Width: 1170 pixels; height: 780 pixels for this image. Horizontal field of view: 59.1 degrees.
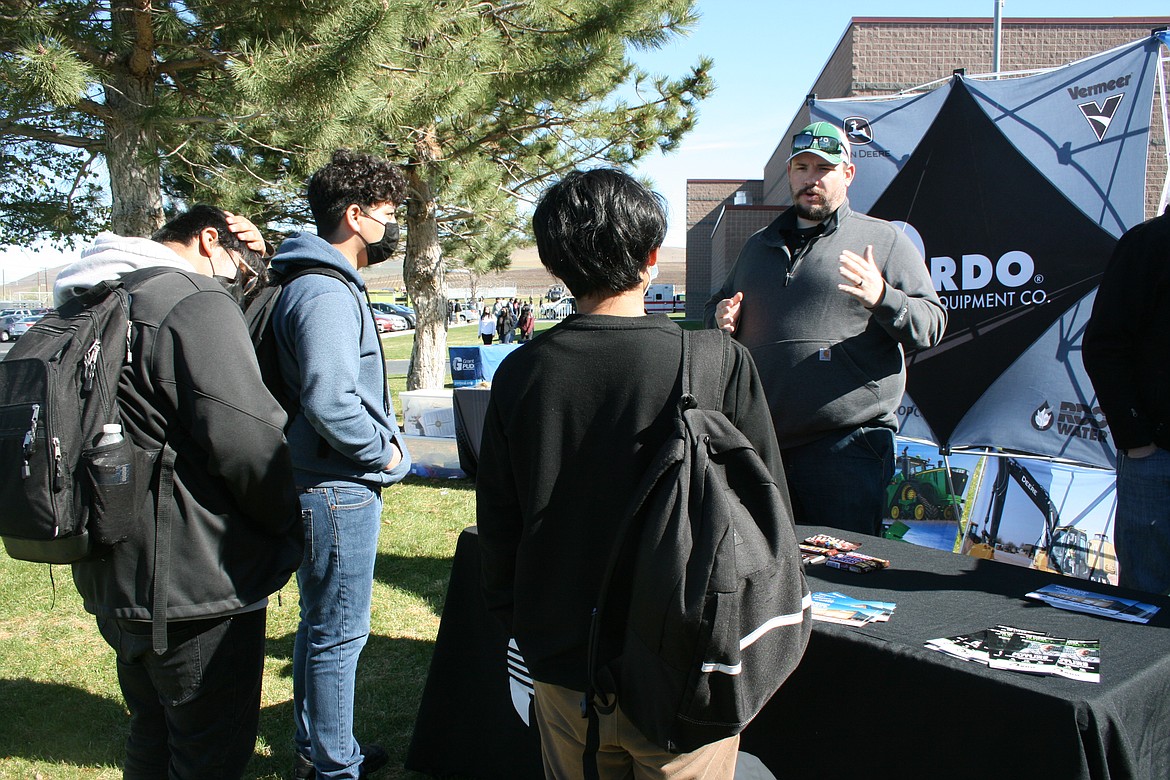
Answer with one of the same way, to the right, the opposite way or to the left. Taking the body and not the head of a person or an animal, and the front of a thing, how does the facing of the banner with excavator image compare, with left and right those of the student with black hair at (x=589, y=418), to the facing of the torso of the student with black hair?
the opposite way

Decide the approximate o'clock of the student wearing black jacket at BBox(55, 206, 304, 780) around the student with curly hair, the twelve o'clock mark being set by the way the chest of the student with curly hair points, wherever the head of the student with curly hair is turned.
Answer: The student wearing black jacket is roughly at 4 o'clock from the student with curly hair.

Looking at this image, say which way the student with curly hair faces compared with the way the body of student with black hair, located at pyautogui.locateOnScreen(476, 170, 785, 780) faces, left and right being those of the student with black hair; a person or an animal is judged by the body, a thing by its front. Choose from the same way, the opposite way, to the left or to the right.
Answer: to the right

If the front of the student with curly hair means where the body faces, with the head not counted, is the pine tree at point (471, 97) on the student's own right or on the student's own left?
on the student's own left

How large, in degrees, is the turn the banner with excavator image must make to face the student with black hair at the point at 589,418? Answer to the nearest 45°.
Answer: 0° — it already faces them

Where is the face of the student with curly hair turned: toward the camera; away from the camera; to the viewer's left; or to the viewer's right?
to the viewer's right

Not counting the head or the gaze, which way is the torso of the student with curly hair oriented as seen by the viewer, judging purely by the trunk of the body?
to the viewer's right

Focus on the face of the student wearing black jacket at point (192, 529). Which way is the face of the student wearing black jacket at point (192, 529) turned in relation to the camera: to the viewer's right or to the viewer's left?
to the viewer's right

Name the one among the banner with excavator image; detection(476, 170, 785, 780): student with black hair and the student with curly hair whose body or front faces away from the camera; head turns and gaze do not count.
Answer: the student with black hair

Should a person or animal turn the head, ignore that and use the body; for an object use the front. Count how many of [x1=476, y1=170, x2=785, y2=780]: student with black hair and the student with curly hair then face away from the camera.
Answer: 1

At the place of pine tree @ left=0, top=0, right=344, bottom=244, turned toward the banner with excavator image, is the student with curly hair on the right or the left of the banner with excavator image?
right

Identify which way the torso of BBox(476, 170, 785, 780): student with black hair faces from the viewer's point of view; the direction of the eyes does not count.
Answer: away from the camera

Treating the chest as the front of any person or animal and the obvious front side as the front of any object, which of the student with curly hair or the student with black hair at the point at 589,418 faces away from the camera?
the student with black hair
